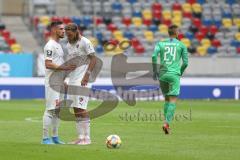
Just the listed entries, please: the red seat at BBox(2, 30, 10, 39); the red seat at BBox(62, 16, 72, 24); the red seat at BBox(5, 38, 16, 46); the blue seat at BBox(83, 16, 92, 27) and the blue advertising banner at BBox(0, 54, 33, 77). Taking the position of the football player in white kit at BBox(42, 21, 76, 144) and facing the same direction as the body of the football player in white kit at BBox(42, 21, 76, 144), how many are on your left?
5

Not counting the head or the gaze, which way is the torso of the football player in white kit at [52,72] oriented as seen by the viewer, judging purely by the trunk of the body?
to the viewer's right

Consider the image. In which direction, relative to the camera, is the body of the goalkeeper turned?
away from the camera

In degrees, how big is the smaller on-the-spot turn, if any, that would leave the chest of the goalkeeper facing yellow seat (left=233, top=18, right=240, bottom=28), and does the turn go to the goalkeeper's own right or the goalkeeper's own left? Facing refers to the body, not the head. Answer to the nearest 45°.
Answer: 0° — they already face it

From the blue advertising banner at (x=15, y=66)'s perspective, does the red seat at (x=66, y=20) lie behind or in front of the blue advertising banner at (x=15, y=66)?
behind

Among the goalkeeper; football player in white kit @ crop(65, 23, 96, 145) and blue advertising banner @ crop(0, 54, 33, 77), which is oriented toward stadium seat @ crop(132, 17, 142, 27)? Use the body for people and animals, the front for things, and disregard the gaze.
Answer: the goalkeeper

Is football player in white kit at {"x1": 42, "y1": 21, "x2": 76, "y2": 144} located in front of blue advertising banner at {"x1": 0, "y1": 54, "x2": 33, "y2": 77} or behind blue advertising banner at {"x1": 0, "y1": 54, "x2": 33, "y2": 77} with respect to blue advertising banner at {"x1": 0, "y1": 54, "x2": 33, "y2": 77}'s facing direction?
in front

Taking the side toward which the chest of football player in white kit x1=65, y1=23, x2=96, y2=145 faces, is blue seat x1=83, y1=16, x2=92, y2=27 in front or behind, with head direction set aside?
behind
